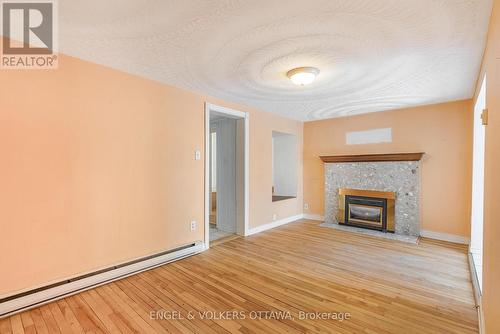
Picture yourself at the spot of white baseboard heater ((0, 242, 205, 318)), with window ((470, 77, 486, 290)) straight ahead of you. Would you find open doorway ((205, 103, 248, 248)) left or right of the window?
left

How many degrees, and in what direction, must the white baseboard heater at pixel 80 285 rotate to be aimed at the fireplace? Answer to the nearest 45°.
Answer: approximately 45° to its left

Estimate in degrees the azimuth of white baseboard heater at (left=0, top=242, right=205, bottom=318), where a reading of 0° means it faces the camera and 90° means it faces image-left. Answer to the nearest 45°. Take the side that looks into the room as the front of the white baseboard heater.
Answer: approximately 315°

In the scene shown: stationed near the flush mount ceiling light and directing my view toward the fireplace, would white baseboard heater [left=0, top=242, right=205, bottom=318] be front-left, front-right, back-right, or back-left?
back-left

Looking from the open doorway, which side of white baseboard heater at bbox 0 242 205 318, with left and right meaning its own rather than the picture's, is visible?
left

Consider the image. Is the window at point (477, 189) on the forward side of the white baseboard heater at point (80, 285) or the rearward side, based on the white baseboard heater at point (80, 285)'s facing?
on the forward side
